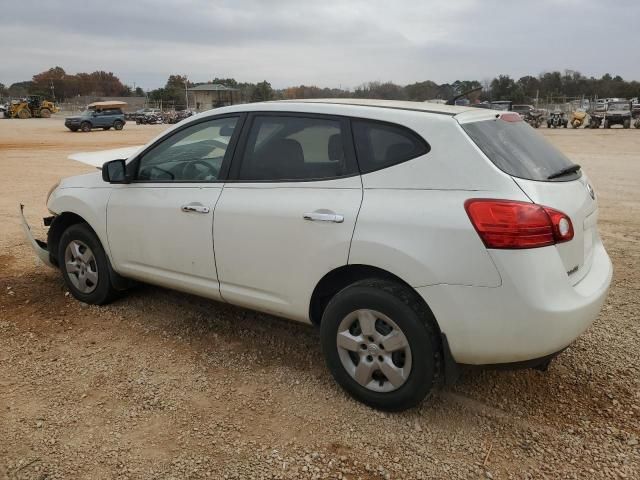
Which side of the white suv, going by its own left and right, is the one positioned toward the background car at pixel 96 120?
front

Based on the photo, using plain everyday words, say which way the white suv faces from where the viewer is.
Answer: facing away from the viewer and to the left of the viewer
